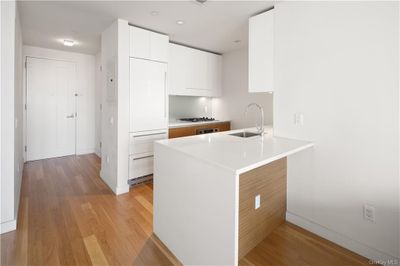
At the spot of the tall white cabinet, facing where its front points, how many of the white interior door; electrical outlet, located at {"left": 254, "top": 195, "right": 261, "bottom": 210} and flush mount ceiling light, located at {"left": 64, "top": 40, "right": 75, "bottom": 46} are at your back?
2

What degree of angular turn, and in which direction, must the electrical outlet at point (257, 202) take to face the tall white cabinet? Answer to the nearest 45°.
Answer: approximately 180°

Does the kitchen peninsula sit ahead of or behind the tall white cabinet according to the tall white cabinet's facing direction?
ahead

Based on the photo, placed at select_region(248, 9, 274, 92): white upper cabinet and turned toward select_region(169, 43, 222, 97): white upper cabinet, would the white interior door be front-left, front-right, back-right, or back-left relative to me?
front-left

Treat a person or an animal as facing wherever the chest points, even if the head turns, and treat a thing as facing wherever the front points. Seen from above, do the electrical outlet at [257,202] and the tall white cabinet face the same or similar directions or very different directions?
same or similar directions

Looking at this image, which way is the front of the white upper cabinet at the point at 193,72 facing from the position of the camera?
facing the viewer and to the right of the viewer

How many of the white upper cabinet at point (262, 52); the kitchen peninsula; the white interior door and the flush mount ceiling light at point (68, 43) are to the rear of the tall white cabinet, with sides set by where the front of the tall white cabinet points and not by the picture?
2

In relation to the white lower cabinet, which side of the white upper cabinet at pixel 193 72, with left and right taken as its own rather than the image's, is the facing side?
right

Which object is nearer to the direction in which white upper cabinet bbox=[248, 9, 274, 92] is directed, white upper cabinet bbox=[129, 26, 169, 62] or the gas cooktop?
the white upper cabinet

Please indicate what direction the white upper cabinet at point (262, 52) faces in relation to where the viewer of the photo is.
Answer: facing the viewer and to the left of the viewer

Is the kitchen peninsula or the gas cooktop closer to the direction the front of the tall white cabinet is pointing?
the kitchen peninsula

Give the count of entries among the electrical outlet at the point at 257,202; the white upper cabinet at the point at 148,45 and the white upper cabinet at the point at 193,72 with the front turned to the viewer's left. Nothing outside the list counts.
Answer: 0

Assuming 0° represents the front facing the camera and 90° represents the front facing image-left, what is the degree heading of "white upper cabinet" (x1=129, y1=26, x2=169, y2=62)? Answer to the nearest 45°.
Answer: approximately 315°
